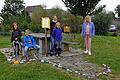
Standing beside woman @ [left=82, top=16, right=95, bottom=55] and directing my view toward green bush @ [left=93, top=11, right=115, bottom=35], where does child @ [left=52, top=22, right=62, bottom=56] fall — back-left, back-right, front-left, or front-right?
back-left

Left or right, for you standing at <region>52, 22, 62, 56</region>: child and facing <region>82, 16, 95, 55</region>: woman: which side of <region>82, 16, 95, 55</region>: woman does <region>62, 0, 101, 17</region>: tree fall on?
left

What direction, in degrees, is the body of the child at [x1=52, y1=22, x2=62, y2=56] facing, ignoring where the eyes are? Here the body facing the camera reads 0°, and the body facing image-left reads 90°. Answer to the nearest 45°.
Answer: approximately 0°

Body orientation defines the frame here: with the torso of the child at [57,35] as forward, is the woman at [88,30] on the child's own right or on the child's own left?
on the child's own left
